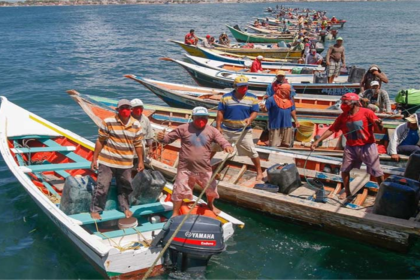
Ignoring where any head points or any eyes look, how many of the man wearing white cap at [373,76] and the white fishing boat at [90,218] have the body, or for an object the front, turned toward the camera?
1

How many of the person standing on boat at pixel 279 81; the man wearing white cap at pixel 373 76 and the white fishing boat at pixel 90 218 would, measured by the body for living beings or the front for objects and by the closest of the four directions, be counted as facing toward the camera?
2

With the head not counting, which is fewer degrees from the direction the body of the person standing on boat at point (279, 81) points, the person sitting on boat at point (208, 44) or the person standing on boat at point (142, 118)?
the person standing on boat

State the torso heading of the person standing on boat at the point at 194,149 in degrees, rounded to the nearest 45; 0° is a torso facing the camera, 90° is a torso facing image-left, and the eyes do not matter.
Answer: approximately 0°

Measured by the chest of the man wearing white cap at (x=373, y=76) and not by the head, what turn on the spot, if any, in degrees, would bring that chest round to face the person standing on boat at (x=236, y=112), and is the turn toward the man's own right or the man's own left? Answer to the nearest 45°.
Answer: approximately 45° to the man's own right

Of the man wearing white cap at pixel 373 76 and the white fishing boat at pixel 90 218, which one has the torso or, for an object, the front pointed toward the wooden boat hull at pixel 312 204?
the man wearing white cap

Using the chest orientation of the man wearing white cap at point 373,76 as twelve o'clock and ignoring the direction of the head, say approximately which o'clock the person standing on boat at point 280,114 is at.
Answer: The person standing on boat is roughly at 1 o'clock from the man wearing white cap.

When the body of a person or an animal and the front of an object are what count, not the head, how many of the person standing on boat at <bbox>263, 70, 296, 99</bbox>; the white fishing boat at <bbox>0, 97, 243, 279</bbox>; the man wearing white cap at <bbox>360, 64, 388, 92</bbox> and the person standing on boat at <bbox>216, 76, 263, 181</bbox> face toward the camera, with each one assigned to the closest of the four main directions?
3

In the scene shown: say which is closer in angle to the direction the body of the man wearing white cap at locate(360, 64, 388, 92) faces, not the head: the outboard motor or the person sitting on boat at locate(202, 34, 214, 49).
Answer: the outboard motor

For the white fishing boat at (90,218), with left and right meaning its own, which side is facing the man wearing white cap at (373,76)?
right
